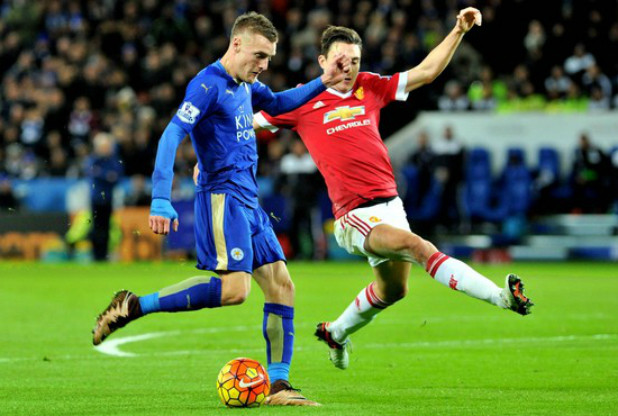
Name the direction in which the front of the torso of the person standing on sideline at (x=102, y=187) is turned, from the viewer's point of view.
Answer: toward the camera

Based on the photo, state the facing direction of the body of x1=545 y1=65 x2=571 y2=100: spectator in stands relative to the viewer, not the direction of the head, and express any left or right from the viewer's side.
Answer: facing the viewer

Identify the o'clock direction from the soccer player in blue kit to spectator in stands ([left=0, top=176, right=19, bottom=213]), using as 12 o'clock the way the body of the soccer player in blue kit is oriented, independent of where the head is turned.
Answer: The spectator in stands is roughly at 7 o'clock from the soccer player in blue kit.

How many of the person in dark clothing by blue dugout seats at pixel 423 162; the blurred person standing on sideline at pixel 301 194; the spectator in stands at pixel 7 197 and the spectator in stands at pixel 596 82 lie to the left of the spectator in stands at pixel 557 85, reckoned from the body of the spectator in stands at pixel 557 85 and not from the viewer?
1

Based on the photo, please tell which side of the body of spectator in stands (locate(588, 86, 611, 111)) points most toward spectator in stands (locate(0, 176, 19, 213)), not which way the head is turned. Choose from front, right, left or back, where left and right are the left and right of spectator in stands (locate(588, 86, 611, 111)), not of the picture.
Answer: right

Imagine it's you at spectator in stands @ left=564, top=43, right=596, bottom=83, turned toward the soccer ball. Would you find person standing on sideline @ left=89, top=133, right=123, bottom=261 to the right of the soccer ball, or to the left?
right

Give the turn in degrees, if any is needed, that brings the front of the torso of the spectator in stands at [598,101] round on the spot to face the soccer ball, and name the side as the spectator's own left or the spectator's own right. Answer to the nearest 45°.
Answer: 0° — they already face it

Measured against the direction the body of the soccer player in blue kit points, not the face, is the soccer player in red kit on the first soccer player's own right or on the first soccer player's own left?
on the first soccer player's own left

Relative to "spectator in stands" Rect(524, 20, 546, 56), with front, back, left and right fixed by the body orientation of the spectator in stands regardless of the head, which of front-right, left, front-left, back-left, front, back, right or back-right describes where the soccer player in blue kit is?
front

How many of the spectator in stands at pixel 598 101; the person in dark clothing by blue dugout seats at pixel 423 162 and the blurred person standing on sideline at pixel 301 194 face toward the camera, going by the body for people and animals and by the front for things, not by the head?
3

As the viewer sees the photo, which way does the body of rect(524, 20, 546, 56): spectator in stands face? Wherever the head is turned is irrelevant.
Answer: toward the camera
